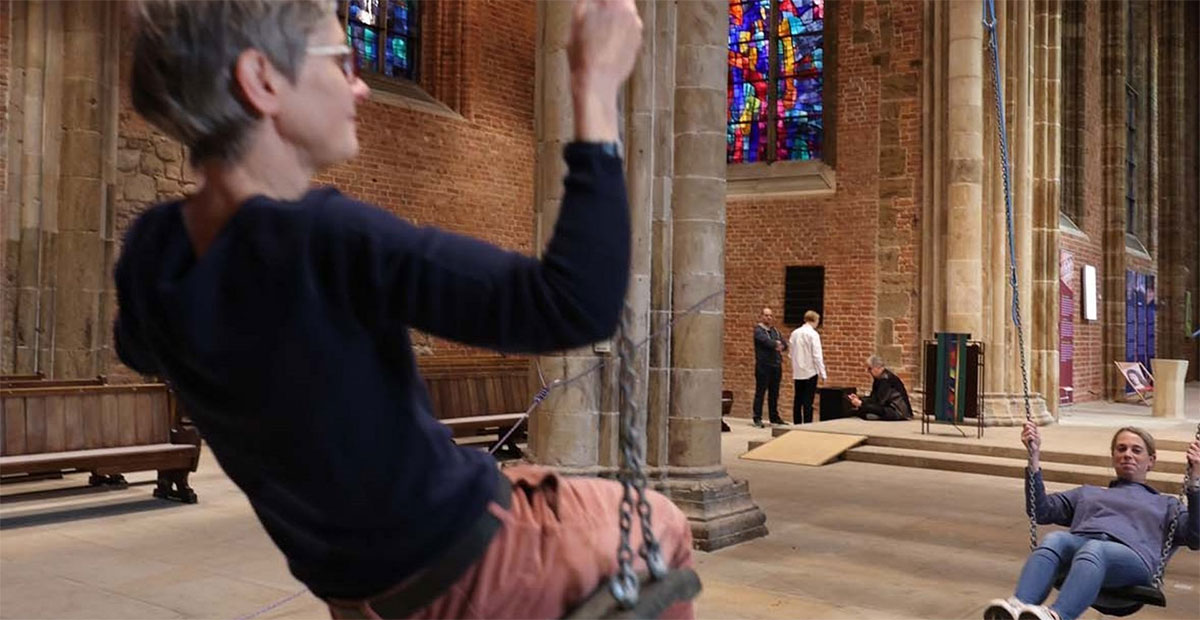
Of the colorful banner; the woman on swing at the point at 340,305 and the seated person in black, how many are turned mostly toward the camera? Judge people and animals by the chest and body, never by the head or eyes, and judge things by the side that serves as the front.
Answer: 1

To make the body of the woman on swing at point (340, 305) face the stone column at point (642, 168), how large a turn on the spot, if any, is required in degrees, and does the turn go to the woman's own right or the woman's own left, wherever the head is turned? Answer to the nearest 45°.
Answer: approximately 45° to the woman's own left

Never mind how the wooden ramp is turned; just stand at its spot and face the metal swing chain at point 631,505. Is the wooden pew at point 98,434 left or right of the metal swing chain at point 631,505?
right

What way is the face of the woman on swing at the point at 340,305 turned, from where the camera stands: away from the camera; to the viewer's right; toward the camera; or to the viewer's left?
to the viewer's right

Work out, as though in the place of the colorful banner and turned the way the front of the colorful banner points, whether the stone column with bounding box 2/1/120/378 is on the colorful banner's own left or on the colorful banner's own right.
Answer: on the colorful banner's own right

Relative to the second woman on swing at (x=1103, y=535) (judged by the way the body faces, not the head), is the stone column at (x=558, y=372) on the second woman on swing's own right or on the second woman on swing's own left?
on the second woman on swing's own right

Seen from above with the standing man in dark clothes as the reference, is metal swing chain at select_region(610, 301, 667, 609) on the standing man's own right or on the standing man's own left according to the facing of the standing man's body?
on the standing man's own right

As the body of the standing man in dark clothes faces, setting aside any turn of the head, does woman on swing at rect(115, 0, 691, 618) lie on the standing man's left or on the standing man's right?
on the standing man's right

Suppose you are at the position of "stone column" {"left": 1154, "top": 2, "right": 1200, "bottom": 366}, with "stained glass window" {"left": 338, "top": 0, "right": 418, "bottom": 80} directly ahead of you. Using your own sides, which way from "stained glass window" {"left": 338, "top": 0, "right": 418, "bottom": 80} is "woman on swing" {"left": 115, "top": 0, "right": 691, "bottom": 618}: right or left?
left

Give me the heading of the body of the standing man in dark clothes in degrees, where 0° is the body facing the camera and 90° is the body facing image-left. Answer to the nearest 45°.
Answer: approximately 315°

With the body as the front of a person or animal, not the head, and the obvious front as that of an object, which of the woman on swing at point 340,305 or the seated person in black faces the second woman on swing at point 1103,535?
the woman on swing

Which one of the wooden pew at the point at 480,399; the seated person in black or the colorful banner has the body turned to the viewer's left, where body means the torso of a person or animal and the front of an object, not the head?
the seated person in black

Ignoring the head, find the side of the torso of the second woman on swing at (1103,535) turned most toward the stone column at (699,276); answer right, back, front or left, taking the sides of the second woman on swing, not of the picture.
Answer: right
